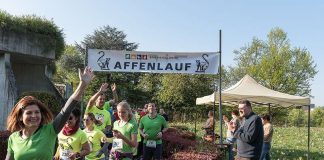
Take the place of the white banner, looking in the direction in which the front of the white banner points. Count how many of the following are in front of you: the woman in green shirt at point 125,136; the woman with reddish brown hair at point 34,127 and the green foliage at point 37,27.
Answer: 2

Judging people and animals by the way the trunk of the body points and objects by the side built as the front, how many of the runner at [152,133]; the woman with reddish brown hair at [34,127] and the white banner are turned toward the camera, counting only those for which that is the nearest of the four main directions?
3

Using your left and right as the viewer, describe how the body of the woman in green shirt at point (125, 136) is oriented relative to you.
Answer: facing the viewer and to the left of the viewer

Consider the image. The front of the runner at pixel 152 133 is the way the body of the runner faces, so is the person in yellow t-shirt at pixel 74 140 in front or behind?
in front

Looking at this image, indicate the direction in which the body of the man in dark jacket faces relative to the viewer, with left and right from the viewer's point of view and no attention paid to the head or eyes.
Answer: facing to the left of the viewer
